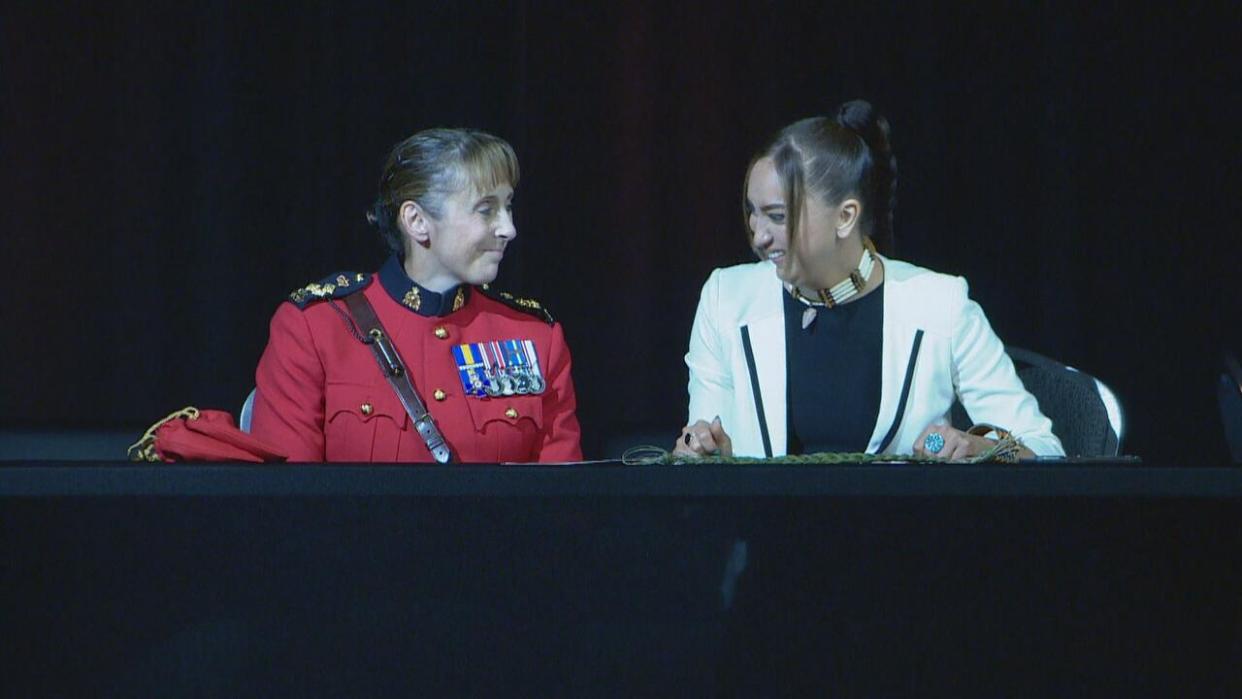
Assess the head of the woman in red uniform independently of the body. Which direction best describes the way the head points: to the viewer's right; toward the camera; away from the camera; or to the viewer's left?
to the viewer's right

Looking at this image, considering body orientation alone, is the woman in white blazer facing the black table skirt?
yes

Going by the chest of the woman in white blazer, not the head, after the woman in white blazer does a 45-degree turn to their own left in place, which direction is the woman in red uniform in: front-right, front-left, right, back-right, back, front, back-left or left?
back-right

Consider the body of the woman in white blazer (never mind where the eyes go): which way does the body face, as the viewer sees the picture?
toward the camera
